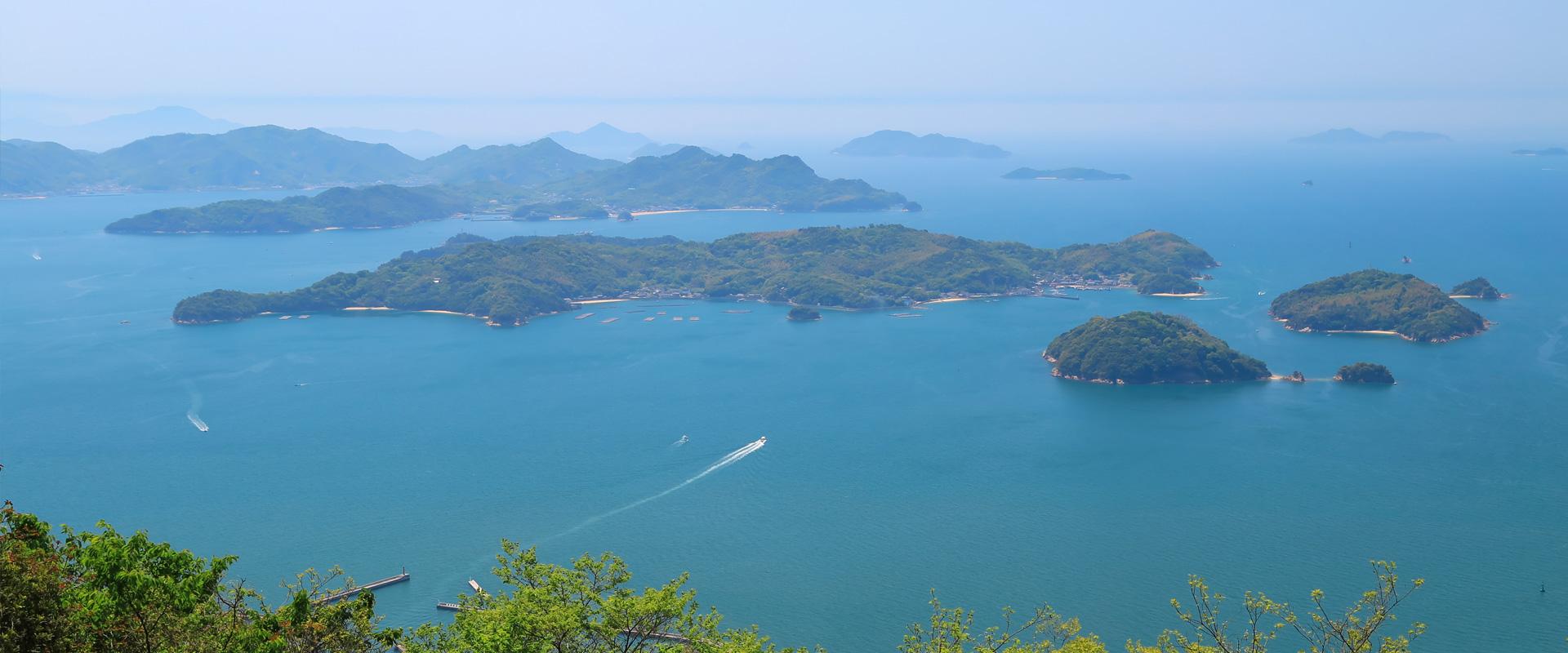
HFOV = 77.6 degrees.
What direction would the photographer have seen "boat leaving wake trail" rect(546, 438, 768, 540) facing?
facing away from the viewer and to the right of the viewer
